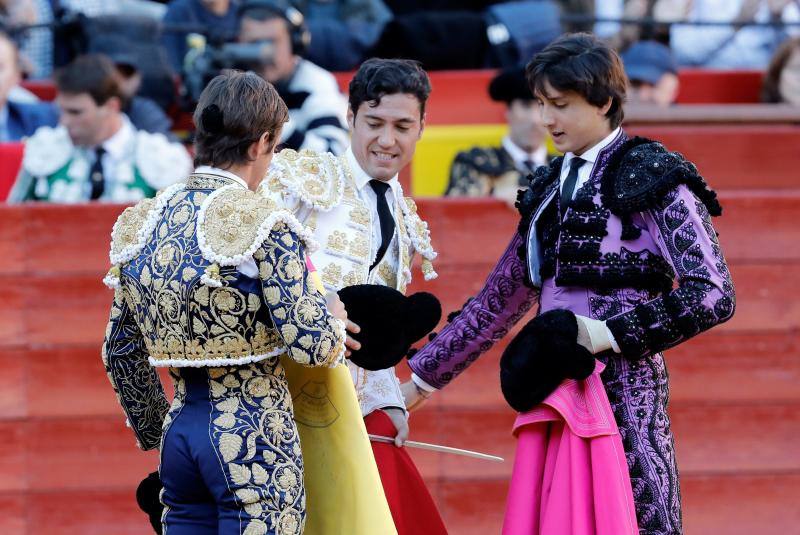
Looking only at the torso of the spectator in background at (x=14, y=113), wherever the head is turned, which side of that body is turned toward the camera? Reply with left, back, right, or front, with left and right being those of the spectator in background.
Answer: front

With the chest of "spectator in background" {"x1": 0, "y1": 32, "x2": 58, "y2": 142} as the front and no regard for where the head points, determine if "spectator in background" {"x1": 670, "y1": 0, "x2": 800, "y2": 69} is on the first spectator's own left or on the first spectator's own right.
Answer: on the first spectator's own left

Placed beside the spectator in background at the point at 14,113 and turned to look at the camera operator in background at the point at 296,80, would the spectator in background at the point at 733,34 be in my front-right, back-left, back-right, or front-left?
front-left

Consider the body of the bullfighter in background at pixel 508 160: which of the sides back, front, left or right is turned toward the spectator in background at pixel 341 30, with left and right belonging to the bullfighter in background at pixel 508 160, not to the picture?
back

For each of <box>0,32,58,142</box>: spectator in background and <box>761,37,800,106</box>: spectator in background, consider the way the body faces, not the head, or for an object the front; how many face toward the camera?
2

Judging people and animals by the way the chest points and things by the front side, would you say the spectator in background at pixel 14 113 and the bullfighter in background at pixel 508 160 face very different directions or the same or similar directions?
same or similar directions

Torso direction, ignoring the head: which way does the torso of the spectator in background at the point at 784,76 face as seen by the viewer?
toward the camera

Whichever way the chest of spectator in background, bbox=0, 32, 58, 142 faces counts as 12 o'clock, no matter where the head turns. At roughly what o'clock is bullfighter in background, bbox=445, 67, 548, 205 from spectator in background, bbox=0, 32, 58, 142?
bullfighter in background, bbox=445, 67, 548, 205 is roughly at 10 o'clock from spectator in background, bbox=0, 32, 58, 142.

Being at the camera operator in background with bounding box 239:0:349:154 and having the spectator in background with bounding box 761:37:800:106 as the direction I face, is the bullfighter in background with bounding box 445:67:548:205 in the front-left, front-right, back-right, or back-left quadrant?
front-right

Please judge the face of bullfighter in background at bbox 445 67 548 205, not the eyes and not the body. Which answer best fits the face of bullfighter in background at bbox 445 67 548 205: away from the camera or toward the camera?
toward the camera

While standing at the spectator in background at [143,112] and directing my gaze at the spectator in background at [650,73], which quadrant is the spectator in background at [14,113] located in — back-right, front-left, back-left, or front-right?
back-left

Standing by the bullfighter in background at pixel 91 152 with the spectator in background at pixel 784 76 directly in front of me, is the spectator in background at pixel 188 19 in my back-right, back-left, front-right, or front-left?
front-left

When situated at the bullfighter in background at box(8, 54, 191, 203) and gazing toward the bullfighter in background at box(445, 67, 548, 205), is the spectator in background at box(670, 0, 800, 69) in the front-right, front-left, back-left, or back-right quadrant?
front-left
